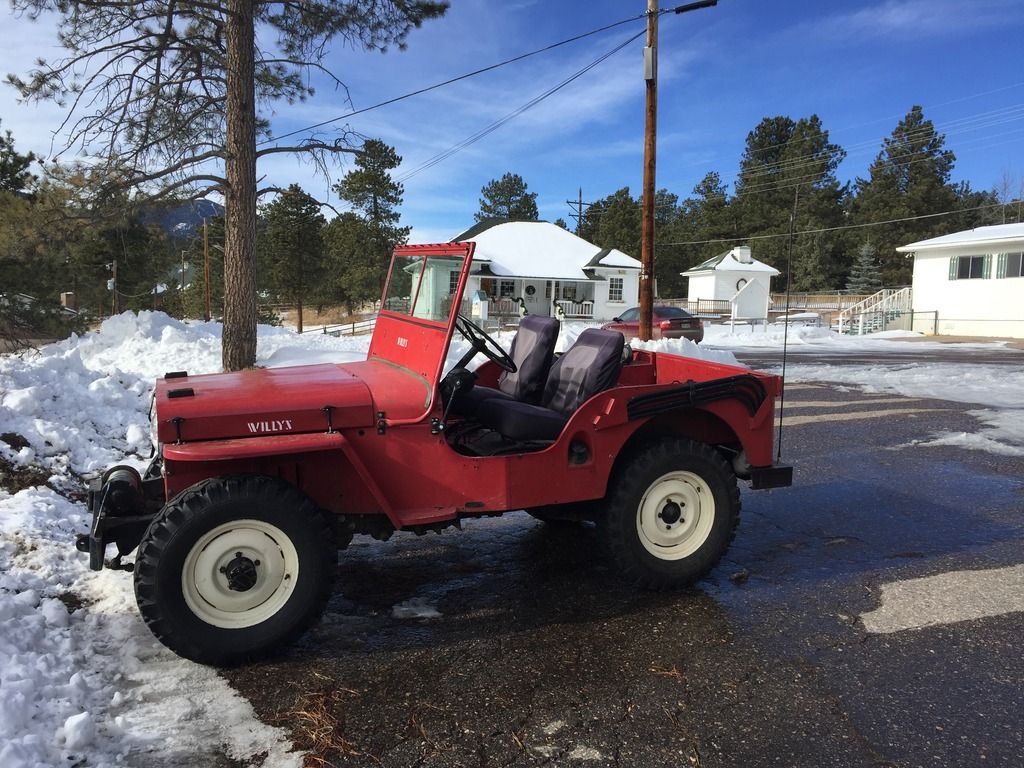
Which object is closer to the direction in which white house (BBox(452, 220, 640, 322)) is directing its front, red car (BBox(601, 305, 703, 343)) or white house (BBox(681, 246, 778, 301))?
the red car

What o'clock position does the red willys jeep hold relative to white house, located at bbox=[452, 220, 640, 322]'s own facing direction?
The red willys jeep is roughly at 12 o'clock from the white house.

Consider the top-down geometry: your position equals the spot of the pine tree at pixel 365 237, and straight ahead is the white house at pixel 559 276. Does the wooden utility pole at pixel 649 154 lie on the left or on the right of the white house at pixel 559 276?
right

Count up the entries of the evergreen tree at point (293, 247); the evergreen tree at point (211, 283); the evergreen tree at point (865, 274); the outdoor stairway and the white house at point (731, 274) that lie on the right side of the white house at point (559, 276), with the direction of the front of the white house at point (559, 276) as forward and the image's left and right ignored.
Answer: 2

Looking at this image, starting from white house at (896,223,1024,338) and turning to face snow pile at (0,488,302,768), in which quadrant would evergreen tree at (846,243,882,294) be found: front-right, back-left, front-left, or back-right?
back-right

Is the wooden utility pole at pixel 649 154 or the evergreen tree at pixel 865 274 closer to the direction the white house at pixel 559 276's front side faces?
the wooden utility pole

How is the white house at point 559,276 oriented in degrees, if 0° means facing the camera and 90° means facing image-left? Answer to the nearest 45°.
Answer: approximately 0°

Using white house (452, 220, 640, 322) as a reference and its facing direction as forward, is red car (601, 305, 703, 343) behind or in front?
in front

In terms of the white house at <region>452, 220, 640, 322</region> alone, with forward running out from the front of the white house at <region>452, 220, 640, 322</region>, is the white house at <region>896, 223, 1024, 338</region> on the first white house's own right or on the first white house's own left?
on the first white house's own left

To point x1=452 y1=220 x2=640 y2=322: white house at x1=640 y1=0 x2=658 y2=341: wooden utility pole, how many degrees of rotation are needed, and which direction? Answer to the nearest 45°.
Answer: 0° — it already faces it

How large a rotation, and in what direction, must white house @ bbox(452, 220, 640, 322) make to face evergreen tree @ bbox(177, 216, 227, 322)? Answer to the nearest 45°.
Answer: approximately 90° to its right

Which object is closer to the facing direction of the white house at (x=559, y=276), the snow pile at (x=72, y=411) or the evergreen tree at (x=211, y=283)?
the snow pile
